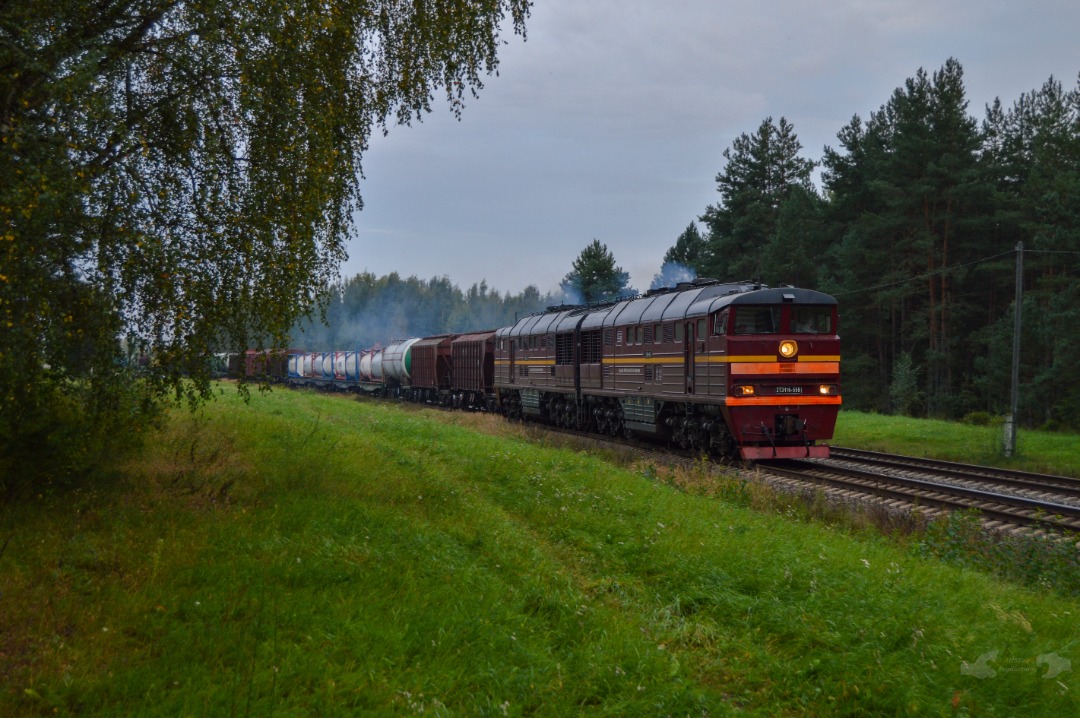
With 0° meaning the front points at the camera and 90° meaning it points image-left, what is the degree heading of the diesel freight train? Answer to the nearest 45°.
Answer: approximately 315°

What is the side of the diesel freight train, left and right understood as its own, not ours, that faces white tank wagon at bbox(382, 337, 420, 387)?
back

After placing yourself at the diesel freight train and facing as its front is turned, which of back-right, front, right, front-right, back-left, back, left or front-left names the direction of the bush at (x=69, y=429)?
right

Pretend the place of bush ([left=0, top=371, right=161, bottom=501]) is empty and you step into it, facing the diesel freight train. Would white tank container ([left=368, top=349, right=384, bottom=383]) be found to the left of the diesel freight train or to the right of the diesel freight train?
left

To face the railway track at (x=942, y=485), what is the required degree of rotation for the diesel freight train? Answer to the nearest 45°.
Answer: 0° — it already faces it

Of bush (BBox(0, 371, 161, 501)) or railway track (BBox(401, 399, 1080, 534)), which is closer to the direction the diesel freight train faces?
the railway track

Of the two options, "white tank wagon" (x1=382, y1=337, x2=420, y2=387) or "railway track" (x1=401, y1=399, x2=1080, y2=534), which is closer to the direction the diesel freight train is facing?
the railway track

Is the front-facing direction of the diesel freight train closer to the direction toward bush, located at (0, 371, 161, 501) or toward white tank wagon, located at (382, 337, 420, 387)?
the bush
